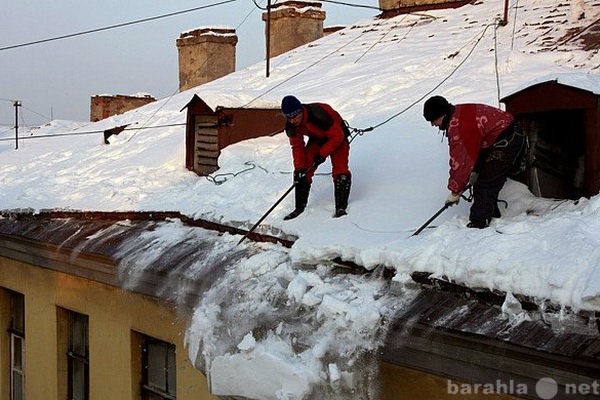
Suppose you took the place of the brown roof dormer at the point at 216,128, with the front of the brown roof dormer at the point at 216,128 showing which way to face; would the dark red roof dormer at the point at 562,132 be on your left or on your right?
on your left

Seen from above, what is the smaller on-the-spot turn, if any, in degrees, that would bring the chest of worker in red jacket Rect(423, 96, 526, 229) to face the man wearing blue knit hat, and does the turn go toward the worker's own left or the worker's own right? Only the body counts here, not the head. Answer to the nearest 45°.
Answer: approximately 45° to the worker's own right

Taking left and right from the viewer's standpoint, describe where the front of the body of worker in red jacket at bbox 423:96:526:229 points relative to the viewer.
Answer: facing to the left of the viewer

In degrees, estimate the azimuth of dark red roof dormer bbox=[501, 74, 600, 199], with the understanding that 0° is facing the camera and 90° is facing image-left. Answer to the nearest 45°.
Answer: approximately 45°

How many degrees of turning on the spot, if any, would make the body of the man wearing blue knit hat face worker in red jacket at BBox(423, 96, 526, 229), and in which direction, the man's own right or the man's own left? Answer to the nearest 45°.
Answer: approximately 90° to the man's own left

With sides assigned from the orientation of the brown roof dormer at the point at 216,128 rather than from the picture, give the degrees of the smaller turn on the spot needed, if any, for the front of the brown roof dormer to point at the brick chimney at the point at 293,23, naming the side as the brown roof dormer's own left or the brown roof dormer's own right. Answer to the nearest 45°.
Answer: approximately 135° to the brown roof dormer's own right
